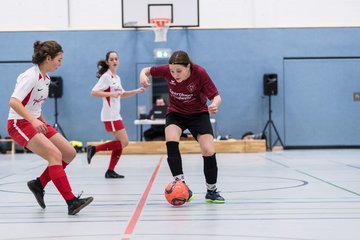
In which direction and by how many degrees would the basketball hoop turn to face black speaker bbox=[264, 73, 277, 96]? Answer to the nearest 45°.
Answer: approximately 90° to its left

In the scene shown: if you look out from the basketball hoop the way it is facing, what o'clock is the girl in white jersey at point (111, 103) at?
The girl in white jersey is roughly at 12 o'clock from the basketball hoop.

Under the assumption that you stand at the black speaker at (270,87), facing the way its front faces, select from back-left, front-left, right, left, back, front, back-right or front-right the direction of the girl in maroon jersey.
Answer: front

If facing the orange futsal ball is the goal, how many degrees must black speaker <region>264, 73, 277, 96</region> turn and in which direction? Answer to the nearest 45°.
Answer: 0° — it already faces it

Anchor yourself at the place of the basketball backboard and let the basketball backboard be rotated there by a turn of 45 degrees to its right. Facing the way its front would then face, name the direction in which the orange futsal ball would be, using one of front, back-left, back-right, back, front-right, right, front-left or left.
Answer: front-left

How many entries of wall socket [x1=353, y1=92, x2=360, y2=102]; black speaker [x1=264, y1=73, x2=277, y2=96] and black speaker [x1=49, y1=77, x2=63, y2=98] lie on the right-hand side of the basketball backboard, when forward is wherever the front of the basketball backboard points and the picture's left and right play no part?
1

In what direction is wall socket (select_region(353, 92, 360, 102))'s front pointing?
toward the camera

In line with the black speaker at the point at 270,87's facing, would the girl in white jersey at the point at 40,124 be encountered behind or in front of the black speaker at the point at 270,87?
in front

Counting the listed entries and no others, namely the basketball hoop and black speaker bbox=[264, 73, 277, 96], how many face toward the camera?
2

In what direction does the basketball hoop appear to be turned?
toward the camera

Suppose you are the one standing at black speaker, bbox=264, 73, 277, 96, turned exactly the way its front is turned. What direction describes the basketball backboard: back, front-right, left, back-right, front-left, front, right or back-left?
right

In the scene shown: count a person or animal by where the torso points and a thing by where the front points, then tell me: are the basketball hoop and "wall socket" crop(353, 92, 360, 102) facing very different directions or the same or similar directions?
same or similar directions

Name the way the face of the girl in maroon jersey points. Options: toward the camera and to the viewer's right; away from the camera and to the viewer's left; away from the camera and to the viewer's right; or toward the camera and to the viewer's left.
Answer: toward the camera and to the viewer's left

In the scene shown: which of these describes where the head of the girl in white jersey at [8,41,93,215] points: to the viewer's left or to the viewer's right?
to the viewer's right
